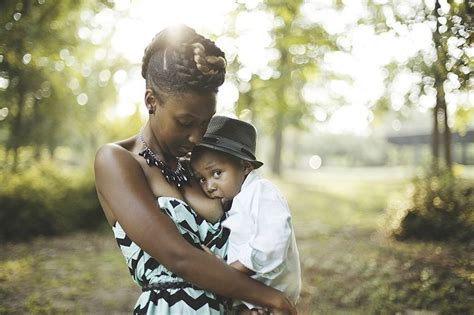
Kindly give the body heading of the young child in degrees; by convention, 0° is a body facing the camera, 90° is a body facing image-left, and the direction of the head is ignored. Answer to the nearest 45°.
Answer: approximately 90°

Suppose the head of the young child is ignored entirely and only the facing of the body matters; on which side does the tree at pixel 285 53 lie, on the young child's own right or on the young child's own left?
on the young child's own right

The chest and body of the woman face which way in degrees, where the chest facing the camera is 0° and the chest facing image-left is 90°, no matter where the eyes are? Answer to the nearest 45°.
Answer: approximately 315°

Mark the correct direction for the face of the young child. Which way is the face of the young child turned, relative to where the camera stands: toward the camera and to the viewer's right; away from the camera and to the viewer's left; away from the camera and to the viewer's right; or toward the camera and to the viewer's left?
toward the camera and to the viewer's left

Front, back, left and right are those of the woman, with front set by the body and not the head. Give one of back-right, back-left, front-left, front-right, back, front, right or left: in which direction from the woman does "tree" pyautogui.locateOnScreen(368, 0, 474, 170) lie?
left

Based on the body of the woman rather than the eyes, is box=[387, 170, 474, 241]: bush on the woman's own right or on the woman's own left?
on the woman's own left

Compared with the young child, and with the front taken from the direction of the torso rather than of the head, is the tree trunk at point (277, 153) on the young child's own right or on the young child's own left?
on the young child's own right

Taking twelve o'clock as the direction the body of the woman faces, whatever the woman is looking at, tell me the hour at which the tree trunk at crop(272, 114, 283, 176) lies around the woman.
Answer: The tree trunk is roughly at 8 o'clock from the woman.
